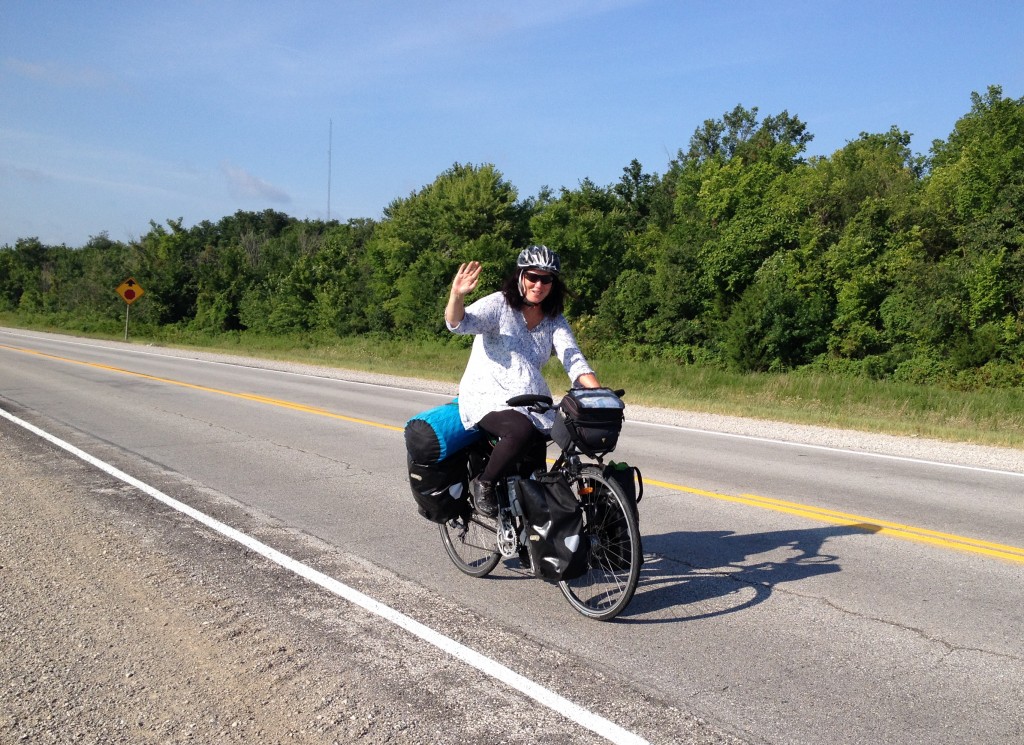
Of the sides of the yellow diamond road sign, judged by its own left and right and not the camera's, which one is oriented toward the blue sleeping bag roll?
front

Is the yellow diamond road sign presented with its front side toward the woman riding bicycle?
yes

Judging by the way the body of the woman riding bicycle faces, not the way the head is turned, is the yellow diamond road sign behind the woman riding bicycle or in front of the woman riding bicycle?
behind

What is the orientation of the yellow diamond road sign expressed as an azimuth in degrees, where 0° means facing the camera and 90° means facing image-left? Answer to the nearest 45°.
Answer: approximately 0°

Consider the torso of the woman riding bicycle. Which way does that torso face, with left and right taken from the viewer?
facing the viewer and to the right of the viewer

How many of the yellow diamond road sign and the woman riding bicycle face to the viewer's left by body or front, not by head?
0
